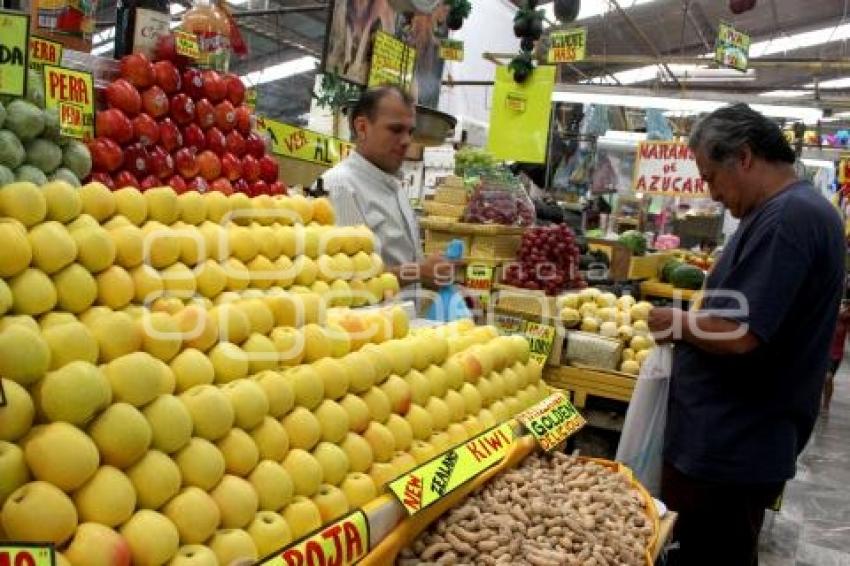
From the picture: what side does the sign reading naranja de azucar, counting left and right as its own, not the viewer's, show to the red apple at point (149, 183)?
front

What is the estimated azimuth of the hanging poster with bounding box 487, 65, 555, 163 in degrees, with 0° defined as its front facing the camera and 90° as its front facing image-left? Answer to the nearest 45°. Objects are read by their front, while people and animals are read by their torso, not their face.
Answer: approximately 0°

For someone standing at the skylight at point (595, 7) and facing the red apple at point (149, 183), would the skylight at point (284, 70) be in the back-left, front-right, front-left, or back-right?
back-right

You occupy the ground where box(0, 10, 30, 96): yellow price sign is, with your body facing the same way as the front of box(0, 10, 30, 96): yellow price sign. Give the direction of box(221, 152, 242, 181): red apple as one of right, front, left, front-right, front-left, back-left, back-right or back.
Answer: back-left

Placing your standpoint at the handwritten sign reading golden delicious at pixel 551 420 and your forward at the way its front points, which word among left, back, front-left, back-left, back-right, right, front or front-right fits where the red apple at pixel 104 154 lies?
right

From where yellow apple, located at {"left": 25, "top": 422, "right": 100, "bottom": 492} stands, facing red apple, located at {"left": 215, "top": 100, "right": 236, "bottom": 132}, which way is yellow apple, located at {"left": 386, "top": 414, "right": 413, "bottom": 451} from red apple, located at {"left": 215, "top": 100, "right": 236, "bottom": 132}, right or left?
right

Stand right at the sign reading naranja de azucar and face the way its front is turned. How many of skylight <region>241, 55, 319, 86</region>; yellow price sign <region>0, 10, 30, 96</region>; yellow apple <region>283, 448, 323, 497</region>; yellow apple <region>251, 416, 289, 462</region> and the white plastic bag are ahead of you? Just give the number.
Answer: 4

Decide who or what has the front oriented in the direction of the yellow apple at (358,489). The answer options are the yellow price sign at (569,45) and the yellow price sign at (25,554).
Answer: the yellow price sign at (569,45)

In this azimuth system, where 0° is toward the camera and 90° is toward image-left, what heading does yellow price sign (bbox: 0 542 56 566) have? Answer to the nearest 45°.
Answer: approximately 0°

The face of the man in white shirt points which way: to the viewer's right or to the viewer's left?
to the viewer's right
